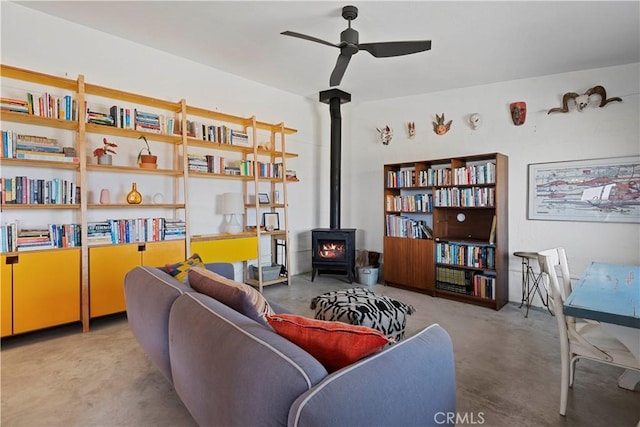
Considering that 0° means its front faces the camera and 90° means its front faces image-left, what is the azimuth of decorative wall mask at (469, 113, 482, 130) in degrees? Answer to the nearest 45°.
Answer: approximately 45°

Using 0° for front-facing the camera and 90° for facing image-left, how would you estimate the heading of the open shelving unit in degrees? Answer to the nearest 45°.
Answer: approximately 315°

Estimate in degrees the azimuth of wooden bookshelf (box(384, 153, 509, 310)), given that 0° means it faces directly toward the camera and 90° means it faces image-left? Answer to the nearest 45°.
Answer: approximately 45°

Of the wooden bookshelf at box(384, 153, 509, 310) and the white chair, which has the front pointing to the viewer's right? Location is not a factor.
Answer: the white chair

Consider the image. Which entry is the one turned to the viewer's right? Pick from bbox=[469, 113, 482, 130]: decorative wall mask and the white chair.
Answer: the white chair

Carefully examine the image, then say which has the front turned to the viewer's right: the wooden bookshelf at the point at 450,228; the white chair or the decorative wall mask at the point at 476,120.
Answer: the white chair

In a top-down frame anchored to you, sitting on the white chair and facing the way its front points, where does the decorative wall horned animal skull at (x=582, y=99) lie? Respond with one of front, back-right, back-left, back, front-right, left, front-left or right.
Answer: left

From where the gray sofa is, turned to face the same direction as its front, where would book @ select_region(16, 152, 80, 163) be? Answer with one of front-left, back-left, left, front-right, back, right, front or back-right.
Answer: left

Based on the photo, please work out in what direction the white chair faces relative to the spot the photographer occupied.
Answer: facing to the right of the viewer
